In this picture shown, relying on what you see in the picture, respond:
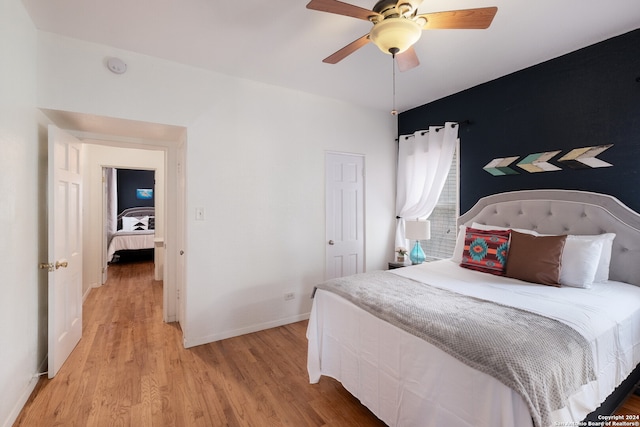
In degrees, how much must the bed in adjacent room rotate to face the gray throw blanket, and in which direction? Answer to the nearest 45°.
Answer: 0° — it already faces it

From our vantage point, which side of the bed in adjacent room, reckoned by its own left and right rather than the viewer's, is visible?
front

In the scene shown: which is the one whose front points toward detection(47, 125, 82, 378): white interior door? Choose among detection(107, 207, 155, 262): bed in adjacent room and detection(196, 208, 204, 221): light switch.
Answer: the bed in adjacent room

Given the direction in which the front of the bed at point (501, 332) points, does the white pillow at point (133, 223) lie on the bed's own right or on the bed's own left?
on the bed's own right

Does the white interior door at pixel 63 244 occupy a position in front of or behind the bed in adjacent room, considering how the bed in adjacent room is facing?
in front

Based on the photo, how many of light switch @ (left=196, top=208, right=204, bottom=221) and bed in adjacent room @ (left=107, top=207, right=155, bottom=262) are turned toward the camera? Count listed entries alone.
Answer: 2

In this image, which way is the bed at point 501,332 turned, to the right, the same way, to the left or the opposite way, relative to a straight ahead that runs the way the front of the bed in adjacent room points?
to the right

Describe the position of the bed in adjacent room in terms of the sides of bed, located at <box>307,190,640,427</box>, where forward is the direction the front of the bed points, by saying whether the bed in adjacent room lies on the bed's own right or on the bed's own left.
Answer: on the bed's own right

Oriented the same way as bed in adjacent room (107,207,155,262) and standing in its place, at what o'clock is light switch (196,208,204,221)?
The light switch is roughly at 12 o'clock from the bed in adjacent room.

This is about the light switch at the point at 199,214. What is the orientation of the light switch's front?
toward the camera

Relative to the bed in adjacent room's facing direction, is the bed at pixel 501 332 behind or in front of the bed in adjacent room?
in front

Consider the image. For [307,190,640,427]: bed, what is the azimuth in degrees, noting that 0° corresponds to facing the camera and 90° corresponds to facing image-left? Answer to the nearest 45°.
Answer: approximately 45°

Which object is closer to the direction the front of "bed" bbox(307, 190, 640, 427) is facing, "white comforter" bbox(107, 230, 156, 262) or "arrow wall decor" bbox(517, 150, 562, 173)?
the white comforter

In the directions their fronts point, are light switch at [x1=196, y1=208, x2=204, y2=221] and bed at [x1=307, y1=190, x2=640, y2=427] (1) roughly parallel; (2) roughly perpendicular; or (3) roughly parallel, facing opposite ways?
roughly perpendicular

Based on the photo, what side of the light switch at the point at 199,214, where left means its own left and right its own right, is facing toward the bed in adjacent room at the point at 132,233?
back

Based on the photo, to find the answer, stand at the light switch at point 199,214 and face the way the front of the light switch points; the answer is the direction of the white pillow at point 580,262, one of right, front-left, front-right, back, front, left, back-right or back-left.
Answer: front-left
